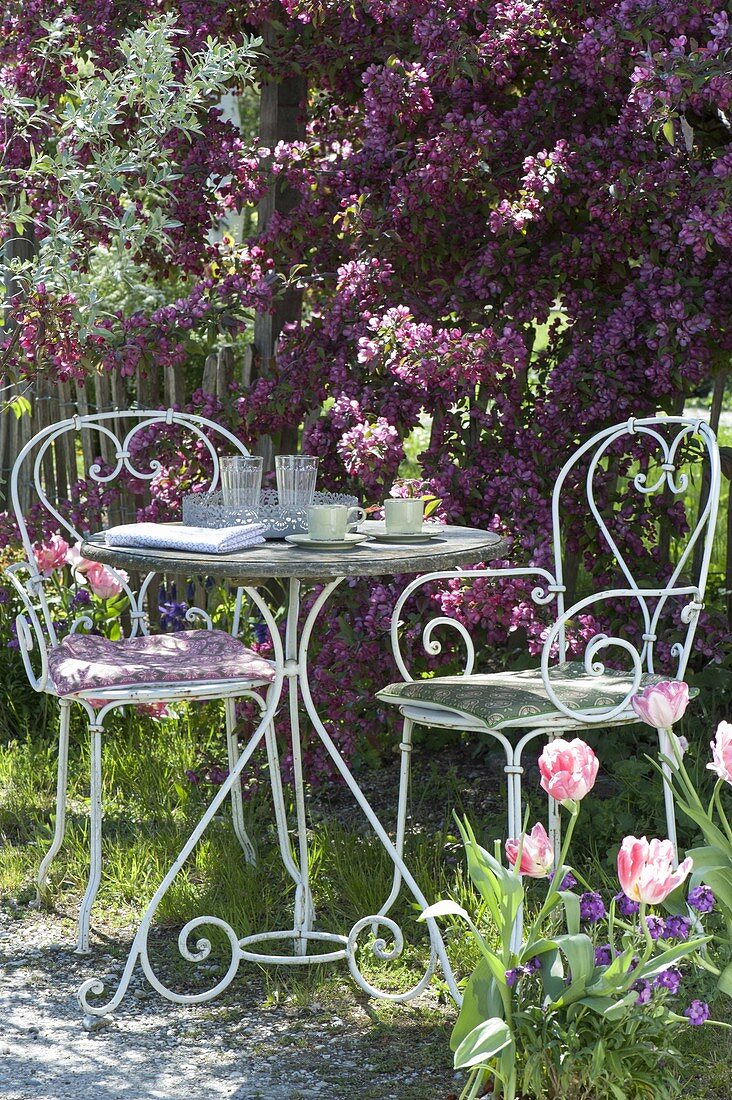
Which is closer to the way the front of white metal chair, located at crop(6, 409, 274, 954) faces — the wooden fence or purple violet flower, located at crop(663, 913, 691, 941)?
the purple violet flower

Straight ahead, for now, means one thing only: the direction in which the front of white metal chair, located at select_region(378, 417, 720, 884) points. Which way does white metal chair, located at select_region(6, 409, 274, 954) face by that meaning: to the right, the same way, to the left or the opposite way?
to the left

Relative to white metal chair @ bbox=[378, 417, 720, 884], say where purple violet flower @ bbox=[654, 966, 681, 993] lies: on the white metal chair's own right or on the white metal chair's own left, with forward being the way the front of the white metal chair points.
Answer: on the white metal chair's own left

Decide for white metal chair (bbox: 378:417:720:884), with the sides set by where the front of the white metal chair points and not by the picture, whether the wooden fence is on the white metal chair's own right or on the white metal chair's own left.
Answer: on the white metal chair's own right

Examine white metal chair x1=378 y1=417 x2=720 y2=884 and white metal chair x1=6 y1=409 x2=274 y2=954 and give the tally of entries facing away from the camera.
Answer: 0

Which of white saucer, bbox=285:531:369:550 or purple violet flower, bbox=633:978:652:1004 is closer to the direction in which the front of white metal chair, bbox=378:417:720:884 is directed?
the white saucer

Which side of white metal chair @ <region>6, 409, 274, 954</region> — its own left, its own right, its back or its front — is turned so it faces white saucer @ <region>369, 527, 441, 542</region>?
left

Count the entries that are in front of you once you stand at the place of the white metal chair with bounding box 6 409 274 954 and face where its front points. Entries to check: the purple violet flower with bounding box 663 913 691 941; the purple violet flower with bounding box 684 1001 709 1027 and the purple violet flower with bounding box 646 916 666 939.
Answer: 3

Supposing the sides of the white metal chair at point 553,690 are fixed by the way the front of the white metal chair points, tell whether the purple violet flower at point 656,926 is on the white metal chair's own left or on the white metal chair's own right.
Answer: on the white metal chair's own left

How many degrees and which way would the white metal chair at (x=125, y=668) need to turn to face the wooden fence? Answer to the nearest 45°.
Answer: approximately 135° to its left

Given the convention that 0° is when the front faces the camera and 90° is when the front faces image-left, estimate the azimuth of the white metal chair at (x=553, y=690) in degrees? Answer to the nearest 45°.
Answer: approximately 45°

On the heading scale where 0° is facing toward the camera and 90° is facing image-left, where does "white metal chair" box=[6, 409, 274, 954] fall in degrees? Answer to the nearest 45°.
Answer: approximately 315°

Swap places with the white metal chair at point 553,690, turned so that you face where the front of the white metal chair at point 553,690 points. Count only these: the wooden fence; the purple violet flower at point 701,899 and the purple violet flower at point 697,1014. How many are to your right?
1
